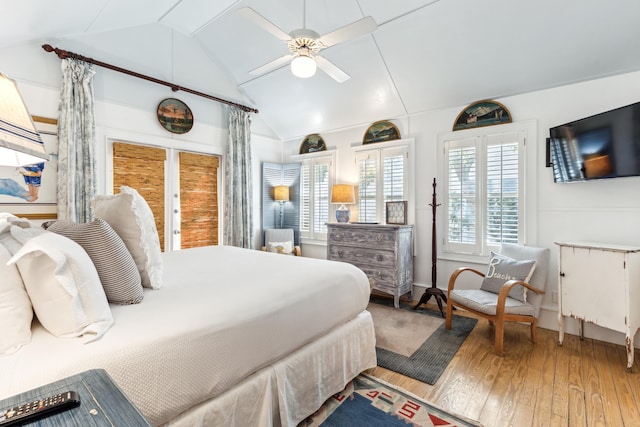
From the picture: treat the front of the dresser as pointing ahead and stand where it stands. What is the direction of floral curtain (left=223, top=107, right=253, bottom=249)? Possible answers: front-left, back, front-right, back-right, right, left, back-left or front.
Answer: front-right

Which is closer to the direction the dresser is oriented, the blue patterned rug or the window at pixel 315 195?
the blue patterned rug

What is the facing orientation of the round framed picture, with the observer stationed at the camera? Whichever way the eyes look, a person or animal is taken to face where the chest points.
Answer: facing the viewer and to the right of the viewer

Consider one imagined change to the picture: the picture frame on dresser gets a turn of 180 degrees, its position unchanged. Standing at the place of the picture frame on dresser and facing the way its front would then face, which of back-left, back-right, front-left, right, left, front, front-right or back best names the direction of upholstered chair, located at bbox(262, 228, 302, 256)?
back-left

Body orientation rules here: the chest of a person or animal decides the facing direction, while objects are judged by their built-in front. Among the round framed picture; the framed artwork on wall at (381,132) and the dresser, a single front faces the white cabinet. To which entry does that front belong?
the round framed picture

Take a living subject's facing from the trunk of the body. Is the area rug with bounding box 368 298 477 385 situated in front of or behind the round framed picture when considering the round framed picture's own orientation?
in front

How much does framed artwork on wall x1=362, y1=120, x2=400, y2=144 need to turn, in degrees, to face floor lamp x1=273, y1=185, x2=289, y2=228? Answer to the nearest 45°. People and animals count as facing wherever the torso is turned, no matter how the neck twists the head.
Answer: approximately 45° to its right

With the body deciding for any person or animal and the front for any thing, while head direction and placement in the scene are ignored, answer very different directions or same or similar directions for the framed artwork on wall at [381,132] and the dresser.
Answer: same or similar directions

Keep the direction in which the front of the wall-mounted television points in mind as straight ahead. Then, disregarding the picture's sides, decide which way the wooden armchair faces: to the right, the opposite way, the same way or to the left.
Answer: the same way

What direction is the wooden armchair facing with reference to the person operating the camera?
facing the viewer and to the left of the viewer

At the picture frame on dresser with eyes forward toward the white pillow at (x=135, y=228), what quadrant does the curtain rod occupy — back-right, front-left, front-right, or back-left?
front-right

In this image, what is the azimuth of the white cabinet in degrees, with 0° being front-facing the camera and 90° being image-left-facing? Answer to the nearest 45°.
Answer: approximately 45°

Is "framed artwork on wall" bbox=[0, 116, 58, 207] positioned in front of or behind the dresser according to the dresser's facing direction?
in front

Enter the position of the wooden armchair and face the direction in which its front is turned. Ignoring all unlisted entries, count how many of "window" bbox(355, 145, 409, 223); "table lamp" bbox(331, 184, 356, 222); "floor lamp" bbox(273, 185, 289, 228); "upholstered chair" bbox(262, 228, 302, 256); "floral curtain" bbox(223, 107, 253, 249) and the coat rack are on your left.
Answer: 0
